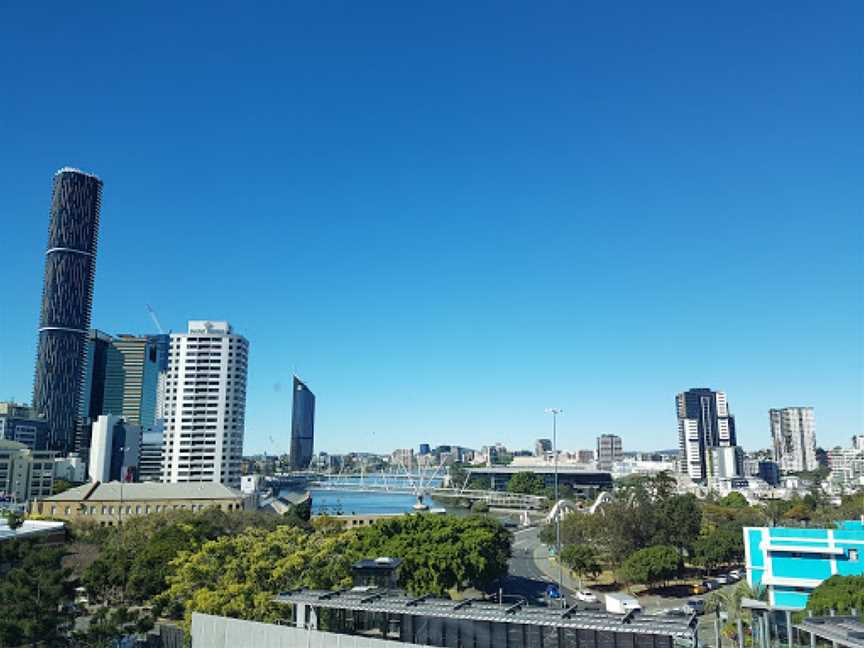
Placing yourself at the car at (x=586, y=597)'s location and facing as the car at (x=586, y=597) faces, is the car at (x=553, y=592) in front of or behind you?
behind

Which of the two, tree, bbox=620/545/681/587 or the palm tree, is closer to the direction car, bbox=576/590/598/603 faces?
the palm tree

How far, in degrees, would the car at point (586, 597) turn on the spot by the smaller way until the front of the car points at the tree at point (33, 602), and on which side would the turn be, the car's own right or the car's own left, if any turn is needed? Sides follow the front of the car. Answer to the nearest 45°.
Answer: approximately 90° to the car's own right

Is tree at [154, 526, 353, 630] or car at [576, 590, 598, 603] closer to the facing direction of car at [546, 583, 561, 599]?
the car

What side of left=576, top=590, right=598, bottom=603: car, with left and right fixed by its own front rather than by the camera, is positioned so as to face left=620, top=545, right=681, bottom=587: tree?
left

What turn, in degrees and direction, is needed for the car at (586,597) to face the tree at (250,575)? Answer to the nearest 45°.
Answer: approximately 90° to its right

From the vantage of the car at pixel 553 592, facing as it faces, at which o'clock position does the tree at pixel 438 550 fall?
The tree is roughly at 3 o'clock from the car.

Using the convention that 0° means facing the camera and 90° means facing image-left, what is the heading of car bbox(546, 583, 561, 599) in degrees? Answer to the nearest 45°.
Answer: approximately 315°
